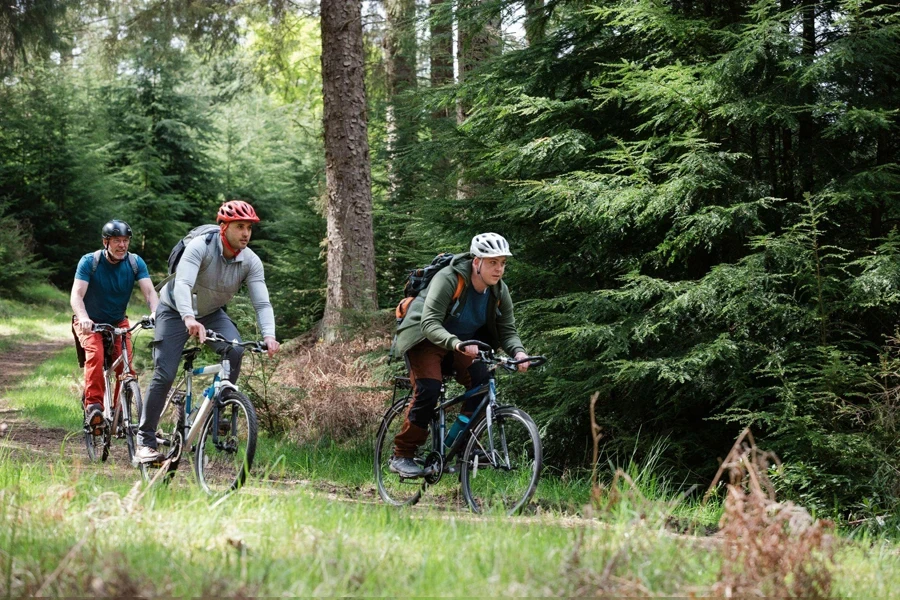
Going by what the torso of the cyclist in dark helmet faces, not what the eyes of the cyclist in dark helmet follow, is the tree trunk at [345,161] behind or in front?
behind

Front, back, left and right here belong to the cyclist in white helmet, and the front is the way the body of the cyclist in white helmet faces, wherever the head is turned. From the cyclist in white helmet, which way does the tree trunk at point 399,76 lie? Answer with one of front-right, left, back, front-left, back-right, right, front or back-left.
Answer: back-left

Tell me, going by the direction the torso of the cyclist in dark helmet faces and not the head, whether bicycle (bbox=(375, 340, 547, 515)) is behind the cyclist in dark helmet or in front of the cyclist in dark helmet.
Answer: in front

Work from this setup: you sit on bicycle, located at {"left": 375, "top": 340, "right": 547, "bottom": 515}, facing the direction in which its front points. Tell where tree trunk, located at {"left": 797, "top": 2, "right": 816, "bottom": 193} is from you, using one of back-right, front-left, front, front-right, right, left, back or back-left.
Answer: left

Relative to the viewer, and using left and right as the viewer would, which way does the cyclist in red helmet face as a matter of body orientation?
facing the viewer and to the right of the viewer

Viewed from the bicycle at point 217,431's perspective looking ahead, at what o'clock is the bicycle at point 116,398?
the bicycle at point 116,398 is roughly at 7 o'clock from the bicycle at point 217,431.

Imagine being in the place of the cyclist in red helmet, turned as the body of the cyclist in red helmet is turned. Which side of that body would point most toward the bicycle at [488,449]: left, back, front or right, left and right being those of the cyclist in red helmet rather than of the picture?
front

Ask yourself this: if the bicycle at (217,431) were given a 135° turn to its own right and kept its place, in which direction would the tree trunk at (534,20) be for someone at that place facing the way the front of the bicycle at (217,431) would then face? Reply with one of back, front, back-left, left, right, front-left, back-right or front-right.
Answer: back-right

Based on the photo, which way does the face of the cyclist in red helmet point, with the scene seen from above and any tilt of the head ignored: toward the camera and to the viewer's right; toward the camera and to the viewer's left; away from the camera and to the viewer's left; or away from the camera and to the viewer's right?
toward the camera and to the viewer's right

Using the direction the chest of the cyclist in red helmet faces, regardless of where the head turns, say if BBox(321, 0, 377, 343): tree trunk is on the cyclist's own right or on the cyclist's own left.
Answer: on the cyclist's own left

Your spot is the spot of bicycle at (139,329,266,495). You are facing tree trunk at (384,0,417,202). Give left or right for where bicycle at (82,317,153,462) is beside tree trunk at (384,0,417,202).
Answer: left

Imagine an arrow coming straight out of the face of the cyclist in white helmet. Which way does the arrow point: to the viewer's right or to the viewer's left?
to the viewer's right

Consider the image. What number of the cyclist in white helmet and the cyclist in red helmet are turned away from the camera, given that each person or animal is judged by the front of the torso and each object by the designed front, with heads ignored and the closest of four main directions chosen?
0
